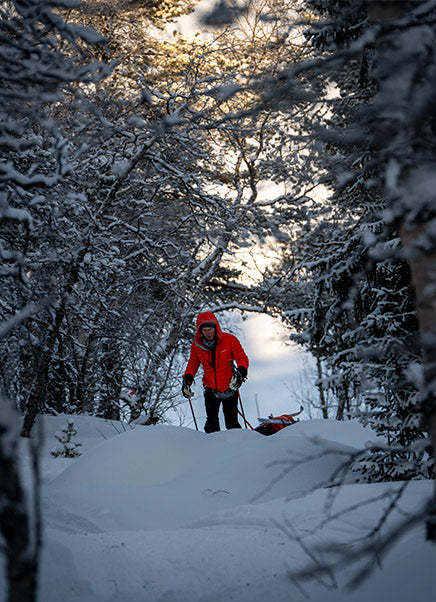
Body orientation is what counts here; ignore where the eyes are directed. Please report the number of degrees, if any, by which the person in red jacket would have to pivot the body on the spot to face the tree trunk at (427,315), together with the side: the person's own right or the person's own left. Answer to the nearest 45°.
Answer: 0° — they already face it

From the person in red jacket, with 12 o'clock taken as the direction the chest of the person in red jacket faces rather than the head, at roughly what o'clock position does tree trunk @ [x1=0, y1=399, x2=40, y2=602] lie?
The tree trunk is roughly at 12 o'clock from the person in red jacket.

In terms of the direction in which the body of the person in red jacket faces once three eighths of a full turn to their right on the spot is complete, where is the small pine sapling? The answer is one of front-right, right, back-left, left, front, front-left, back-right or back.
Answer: front-left

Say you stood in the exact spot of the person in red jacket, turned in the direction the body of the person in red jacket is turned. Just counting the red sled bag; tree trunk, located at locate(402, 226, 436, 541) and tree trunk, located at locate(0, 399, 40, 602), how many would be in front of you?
2

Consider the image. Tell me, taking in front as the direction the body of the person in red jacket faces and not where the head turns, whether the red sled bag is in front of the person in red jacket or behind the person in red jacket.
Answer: behind

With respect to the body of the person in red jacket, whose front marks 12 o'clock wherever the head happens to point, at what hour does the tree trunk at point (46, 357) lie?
The tree trunk is roughly at 2 o'clock from the person in red jacket.

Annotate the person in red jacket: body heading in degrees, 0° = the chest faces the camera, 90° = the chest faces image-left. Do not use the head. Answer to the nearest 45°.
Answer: approximately 0°
